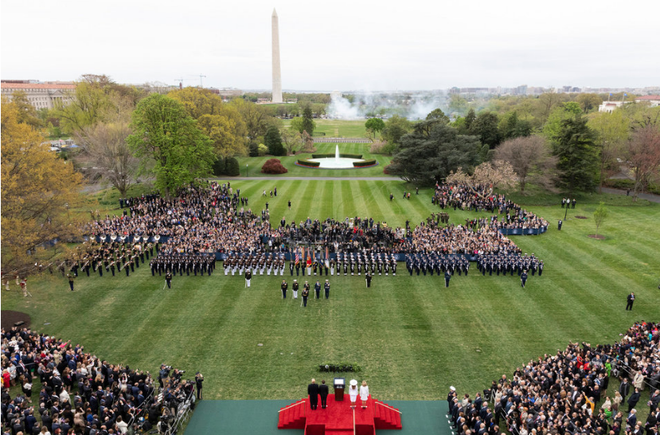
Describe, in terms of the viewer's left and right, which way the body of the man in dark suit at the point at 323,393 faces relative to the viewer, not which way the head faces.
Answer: facing away from the viewer

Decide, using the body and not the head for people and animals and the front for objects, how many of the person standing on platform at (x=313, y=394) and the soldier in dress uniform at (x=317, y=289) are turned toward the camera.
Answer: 1

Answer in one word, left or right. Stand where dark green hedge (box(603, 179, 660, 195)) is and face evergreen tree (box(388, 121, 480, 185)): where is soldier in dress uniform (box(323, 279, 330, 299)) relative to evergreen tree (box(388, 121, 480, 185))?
left

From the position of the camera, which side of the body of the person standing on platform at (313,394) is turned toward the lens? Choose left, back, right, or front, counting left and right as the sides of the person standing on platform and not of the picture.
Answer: back

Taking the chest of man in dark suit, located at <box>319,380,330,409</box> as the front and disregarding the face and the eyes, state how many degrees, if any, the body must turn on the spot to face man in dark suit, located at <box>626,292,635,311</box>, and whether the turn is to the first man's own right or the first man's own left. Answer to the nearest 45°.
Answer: approximately 45° to the first man's own right

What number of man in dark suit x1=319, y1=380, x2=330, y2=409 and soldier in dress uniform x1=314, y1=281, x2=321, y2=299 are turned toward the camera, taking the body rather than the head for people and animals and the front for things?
1

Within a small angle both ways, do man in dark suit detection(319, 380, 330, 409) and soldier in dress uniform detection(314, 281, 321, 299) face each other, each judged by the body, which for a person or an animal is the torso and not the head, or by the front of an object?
yes

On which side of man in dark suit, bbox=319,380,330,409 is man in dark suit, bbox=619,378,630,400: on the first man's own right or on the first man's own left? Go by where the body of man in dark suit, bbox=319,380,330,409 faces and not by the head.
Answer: on the first man's own right

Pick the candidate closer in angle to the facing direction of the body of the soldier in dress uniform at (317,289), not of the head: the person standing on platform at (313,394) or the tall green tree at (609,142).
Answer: the person standing on platform

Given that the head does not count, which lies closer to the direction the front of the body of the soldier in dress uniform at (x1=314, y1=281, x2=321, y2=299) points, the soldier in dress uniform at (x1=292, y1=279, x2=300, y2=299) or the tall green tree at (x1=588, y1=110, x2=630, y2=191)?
the soldier in dress uniform
